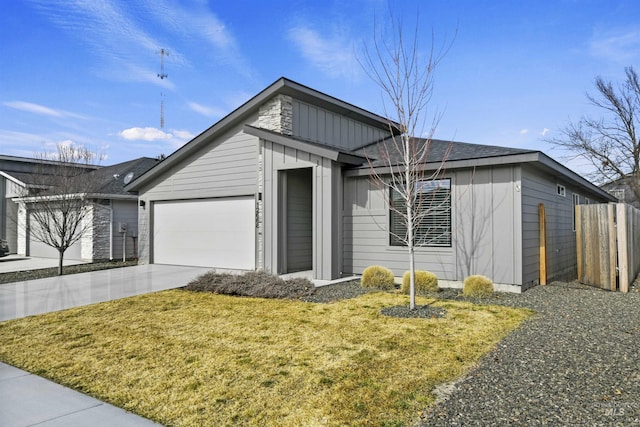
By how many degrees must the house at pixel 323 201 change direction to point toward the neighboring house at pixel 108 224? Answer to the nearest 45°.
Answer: approximately 90° to its right

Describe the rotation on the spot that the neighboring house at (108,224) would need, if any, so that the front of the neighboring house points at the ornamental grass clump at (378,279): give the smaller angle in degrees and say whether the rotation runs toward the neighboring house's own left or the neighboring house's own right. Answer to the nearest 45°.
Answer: approximately 90° to the neighboring house's own left

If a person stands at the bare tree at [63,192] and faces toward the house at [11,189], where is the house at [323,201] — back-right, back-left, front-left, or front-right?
back-right

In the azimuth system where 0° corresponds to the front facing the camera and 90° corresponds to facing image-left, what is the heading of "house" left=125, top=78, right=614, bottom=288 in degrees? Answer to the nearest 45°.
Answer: approximately 45°

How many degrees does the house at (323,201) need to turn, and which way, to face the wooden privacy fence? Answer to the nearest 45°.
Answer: approximately 135° to its left

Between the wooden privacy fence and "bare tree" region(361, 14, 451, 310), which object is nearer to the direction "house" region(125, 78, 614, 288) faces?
the bare tree

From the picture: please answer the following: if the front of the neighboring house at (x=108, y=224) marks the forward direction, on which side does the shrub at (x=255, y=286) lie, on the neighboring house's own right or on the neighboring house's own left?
on the neighboring house's own left

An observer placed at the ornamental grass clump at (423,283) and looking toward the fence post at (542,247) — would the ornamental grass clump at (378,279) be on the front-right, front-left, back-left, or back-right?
back-left

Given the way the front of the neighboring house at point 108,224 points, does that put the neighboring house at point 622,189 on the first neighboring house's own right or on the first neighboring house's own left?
on the first neighboring house's own left

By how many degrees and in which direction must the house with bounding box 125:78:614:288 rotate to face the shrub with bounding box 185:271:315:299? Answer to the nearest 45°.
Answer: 0° — it already faces it

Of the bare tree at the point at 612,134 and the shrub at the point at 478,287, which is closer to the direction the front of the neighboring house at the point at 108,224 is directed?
the shrub

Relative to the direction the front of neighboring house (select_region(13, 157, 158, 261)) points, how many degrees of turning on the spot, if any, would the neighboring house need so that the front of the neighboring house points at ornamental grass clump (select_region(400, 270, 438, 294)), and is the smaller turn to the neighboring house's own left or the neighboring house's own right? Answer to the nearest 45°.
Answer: approximately 90° to the neighboring house's own left

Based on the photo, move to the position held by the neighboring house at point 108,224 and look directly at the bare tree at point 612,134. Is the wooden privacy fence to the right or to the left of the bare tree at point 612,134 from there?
right
